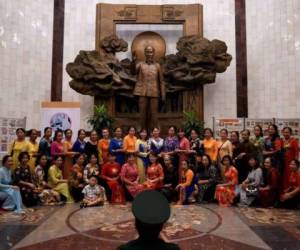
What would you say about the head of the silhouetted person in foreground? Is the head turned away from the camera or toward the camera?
away from the camera

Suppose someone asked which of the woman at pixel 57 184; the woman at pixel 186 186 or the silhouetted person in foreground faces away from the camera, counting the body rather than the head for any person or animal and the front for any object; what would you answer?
the silhouetted person in foreground

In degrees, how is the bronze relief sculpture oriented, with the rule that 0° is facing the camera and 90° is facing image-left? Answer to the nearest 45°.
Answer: approximately 0°

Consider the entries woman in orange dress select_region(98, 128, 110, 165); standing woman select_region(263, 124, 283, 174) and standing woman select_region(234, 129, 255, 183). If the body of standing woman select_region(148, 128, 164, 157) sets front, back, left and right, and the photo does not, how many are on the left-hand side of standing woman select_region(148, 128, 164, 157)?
2

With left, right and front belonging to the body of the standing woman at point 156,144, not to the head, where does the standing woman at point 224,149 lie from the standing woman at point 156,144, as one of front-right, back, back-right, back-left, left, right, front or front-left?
left

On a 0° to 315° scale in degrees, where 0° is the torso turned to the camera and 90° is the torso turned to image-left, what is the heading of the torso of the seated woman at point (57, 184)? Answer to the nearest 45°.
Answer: approximately 315°

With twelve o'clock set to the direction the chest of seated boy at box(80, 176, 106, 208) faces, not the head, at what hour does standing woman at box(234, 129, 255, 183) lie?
The standing woman is roughly at 9 o'clock from the seated boy.

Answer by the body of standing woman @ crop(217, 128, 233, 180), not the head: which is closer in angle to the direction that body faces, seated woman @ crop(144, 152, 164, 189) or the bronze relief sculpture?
the seated woman

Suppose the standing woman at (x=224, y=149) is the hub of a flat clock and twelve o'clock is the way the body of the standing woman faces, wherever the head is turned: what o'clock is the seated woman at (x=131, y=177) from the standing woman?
The seated woman is roughly at 1 o'clock from the standing woman.

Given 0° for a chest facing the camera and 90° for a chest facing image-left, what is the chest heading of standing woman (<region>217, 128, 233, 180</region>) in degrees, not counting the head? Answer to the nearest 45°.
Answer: approximately 45°
